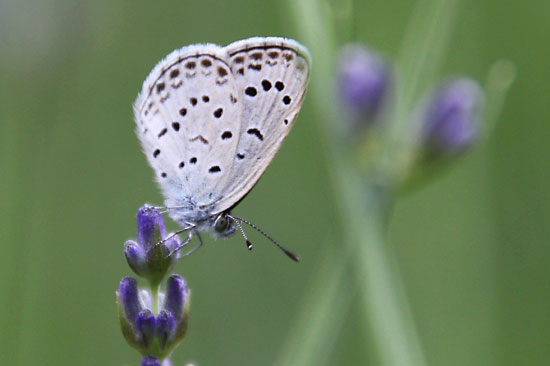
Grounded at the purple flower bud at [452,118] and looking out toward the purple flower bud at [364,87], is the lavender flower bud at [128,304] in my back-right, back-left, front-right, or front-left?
front-left

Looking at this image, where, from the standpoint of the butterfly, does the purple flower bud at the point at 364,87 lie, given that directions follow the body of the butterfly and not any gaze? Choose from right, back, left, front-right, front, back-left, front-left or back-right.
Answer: front-left

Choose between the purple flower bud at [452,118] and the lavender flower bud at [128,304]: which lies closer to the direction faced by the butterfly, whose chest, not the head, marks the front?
the purple flower bud

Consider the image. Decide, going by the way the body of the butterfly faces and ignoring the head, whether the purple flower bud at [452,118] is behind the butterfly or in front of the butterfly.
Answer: in front

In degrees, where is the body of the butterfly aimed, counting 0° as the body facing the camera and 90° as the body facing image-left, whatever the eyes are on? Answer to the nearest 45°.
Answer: approximately 270°
